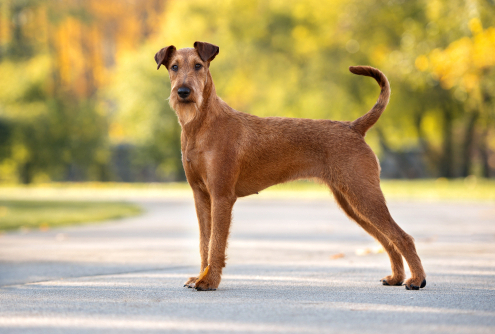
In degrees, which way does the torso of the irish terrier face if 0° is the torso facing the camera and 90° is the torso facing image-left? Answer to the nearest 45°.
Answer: approximately 90°

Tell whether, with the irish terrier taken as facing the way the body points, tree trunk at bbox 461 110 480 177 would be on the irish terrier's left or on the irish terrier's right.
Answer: on the irish terrier's right

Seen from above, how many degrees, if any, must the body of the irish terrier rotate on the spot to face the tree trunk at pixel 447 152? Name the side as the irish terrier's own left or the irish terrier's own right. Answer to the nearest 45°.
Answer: approximately 90° to the irish terrier's own right

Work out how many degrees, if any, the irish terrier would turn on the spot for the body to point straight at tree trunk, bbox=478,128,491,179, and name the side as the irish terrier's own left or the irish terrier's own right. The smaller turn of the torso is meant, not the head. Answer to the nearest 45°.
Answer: approximately 90° to the irish terrier's own right
